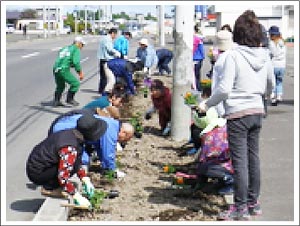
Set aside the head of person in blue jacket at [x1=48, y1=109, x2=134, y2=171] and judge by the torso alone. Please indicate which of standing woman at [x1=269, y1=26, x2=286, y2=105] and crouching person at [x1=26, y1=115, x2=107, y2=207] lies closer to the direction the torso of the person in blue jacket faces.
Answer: the standing woman

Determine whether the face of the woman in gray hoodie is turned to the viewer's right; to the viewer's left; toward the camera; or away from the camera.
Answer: away from the camera

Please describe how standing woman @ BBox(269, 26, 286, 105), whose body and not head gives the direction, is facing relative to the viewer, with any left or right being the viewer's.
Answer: facing the viewer and to the left of the viewer

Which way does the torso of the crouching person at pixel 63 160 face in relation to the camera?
to the viewer's right

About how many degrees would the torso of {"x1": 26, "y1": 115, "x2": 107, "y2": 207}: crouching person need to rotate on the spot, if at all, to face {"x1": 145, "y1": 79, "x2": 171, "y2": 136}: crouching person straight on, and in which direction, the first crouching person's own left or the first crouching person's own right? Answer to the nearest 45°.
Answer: approximately 90° to the first crouching person's own left

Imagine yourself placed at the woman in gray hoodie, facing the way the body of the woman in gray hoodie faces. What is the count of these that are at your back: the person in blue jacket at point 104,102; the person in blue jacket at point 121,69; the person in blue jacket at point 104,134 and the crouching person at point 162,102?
0

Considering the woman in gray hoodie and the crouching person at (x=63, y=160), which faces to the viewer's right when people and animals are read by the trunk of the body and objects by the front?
the crouching person

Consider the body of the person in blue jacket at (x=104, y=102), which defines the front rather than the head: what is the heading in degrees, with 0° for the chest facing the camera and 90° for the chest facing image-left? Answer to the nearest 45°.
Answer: approximately 270°

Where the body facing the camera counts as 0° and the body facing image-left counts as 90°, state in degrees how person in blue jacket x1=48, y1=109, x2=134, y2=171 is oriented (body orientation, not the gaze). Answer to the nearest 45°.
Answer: approximately 270°

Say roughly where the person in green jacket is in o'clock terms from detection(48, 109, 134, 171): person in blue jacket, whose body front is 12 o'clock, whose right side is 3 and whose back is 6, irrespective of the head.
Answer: The person in green jacket is roughly at 9 o'clock from the person in blue jacket.

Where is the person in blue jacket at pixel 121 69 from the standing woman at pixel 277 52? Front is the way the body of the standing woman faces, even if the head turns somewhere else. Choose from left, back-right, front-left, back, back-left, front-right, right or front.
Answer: front-right

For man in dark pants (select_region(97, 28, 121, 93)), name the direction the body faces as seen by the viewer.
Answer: to the viewer's right

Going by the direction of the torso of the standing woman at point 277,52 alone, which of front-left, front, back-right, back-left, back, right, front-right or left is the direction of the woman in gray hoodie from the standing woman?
front-left
